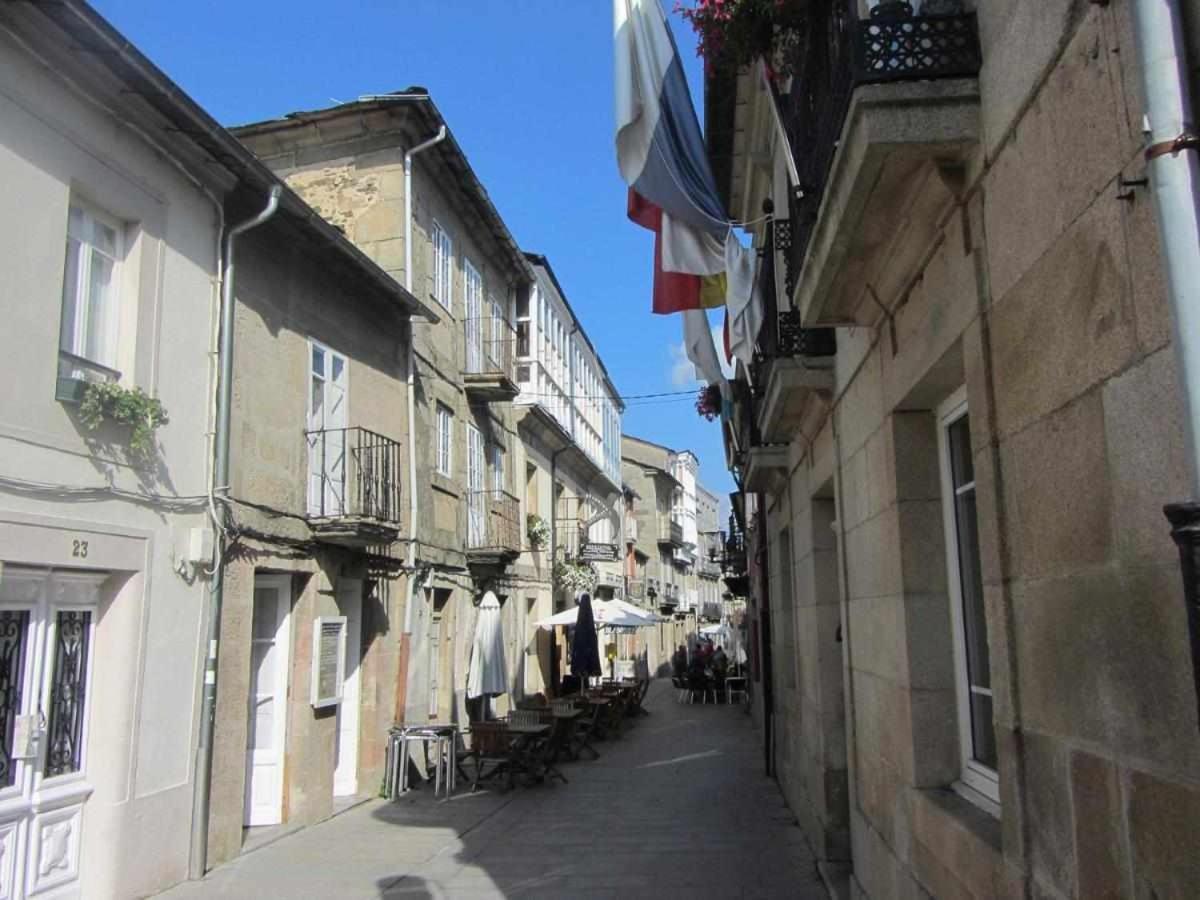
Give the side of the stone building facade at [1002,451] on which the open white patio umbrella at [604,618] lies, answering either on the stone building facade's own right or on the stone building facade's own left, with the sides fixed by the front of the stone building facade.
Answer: on the stone building facade's own right

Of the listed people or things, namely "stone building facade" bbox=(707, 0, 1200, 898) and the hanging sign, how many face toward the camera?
1

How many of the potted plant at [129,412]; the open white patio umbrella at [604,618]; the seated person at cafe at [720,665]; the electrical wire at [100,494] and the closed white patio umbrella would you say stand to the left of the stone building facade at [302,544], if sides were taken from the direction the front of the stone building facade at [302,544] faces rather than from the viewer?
3

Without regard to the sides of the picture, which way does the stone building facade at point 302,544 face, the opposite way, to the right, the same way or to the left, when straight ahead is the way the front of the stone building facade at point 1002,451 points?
the opposite way

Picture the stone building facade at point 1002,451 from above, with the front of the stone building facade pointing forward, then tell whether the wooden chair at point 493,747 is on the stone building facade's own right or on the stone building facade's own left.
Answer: on the stone building facade's own right

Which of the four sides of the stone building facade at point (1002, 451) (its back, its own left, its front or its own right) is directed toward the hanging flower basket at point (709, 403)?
right

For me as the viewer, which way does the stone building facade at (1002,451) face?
facing to the left of the viewer

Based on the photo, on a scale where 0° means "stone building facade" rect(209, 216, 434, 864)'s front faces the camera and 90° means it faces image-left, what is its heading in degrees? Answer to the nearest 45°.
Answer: approximately 315°

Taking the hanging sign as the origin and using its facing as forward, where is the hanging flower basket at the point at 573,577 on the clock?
The hanging flower basket is roughly at 2 o'clock from the hanging sign.
